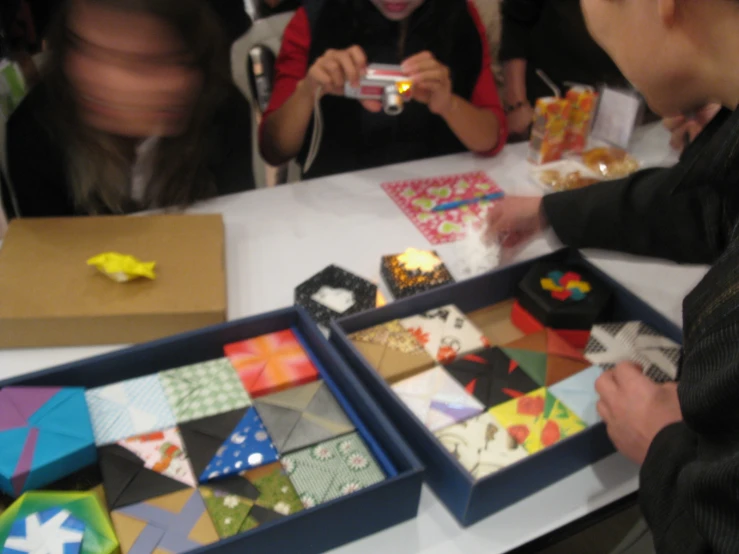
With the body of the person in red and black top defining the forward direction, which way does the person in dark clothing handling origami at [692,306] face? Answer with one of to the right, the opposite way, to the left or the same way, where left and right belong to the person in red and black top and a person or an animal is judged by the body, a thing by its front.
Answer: to the right

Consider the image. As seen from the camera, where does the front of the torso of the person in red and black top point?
toward the camera

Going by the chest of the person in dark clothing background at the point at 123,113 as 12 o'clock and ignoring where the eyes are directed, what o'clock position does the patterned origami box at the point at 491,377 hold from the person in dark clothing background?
The patterned origami box is roughly at 11 o'clock from the person in dark clothing background.

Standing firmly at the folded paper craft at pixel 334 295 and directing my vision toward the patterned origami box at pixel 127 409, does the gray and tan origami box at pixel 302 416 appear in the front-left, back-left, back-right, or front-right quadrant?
front-left

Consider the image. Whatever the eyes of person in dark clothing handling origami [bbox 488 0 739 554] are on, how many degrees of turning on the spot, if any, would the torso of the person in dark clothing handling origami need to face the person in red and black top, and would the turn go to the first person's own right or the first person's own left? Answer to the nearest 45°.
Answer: approximately 45° to the first person's own right

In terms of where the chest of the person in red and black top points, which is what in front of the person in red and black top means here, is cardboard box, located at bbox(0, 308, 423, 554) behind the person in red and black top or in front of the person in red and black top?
in front

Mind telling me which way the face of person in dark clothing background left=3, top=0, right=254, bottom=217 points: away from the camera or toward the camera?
toward the camera

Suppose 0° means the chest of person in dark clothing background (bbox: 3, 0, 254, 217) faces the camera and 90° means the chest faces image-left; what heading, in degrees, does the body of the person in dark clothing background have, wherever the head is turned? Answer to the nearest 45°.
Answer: approximately 0°

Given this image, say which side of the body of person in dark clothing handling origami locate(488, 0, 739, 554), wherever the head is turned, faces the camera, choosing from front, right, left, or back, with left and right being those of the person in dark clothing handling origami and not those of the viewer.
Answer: left
